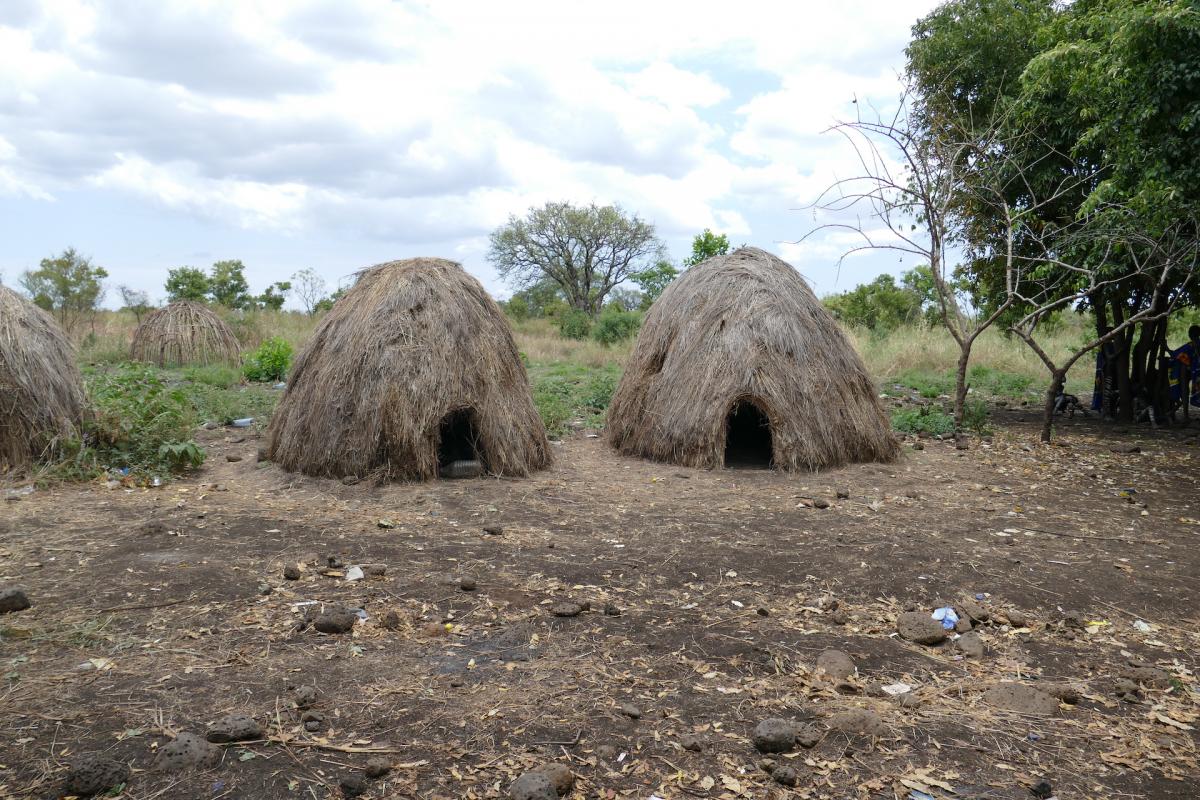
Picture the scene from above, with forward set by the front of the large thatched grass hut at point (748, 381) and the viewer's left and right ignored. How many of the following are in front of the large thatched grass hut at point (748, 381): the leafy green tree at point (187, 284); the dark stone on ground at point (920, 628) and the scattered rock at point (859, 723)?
2

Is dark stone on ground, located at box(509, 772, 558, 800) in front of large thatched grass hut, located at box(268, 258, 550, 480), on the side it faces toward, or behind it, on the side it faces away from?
in front

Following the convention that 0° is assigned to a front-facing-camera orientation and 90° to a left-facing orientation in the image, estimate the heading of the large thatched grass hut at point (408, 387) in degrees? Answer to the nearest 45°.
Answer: approximately 315°

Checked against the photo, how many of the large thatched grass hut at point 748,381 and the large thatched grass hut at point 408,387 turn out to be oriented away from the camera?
0

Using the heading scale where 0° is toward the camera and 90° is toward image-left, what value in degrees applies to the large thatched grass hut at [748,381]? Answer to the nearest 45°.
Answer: approximately 0°

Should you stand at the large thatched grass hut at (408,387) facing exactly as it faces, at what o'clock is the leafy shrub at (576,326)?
The leafy shrub is roughly at 8 o'clock from the large thatched grass hut.

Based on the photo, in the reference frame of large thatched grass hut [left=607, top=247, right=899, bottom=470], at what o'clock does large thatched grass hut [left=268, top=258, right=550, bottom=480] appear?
large thatched grass hut [left=268, top=258, right=550, bottom=480] is roughly at 2 o'clock from large thatched grass hut [left=607, top=247, right=899, bottom=470].

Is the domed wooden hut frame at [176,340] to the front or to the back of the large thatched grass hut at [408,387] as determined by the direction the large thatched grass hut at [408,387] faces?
to the back

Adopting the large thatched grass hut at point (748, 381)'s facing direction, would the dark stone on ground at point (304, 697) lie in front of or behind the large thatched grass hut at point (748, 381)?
in front

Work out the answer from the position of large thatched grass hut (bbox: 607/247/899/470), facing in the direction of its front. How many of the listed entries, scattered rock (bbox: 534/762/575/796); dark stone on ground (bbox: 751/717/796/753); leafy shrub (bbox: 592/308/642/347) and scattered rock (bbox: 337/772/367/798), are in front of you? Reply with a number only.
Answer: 3

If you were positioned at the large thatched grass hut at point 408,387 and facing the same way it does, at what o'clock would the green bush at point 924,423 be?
The green bush is roughly at 10 o'clock from the large thatched grass hut.

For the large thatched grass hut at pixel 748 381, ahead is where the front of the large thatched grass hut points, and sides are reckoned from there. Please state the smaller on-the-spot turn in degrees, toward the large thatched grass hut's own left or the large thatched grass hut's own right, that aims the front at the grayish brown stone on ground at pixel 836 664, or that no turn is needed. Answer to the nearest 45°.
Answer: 0° — it already faces it

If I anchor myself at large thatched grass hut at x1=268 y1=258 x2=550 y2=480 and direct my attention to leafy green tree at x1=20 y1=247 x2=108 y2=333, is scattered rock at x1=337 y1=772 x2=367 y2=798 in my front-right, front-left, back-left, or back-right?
back-left

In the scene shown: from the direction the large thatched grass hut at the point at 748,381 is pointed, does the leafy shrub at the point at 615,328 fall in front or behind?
behind
